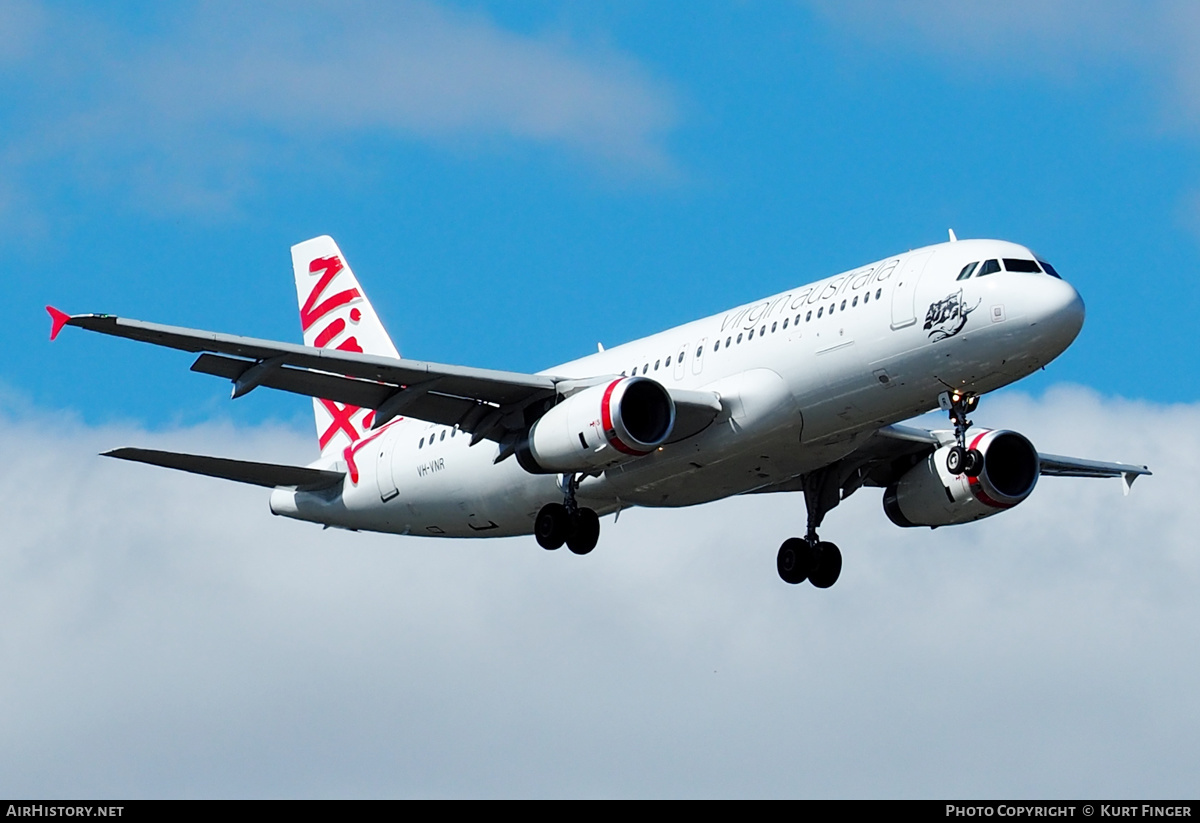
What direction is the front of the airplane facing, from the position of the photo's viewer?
facing the viewer and to the right of the viewer
